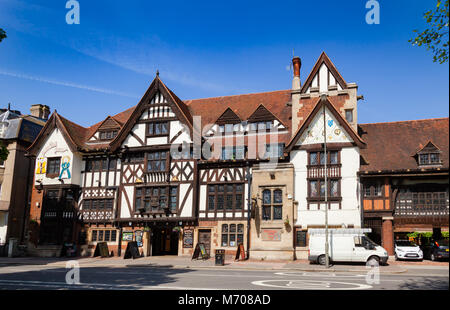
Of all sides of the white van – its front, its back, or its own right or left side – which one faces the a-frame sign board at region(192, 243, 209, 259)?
back

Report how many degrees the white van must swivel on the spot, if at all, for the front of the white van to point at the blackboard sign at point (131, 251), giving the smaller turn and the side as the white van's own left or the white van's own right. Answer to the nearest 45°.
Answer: approximately 180°

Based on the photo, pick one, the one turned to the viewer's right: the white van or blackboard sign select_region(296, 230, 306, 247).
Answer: the white van

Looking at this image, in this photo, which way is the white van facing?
to the viewer's right

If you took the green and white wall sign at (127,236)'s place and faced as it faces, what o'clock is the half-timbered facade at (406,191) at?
The half-timbered facade is roughly at 10 o'clock from the green and white wall sign.

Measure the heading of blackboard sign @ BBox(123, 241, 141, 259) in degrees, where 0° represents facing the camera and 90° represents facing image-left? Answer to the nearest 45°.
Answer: approximately 0°

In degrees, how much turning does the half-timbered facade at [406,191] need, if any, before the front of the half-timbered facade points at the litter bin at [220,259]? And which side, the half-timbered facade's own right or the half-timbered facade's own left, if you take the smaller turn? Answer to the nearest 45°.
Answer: approximately 45° to the half-timbered facade's own right

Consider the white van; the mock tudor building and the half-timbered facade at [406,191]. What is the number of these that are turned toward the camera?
2

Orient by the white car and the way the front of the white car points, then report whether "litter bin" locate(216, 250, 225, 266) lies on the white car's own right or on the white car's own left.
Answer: on the white car's own right

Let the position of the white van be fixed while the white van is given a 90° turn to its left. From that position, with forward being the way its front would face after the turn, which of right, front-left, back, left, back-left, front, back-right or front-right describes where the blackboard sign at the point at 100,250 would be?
left

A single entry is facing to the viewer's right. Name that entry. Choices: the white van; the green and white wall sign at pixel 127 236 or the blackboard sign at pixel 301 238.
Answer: the white van

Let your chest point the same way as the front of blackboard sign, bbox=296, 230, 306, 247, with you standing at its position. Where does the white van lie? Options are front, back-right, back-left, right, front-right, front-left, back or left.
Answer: front-left
